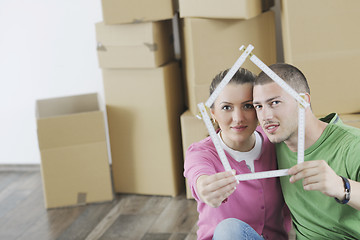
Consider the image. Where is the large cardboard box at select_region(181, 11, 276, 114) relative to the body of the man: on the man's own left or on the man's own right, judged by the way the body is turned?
on the man's own right

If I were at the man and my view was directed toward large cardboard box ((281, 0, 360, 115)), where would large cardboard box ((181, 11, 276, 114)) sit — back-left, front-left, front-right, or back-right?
front-left

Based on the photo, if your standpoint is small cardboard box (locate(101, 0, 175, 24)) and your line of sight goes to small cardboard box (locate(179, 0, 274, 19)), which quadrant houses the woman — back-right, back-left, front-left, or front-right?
front-right

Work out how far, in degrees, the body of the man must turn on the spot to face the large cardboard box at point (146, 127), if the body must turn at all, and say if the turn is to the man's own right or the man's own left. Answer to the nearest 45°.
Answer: approximately 90° to the man's own right

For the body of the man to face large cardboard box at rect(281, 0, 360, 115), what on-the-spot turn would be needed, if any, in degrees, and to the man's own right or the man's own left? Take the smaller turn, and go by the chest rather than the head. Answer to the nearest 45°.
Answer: approximately 135° to the man's own right

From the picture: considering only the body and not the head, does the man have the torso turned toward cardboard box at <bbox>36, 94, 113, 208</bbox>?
no

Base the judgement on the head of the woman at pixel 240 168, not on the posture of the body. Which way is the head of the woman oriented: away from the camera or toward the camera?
toward the camera

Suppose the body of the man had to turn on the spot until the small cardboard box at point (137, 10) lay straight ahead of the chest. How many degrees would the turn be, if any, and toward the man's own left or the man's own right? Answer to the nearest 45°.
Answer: approximately 90° to the man's own right

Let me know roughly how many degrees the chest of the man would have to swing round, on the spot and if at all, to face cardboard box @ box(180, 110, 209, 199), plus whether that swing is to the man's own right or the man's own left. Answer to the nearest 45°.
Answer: approximately 90° to the man's own right
